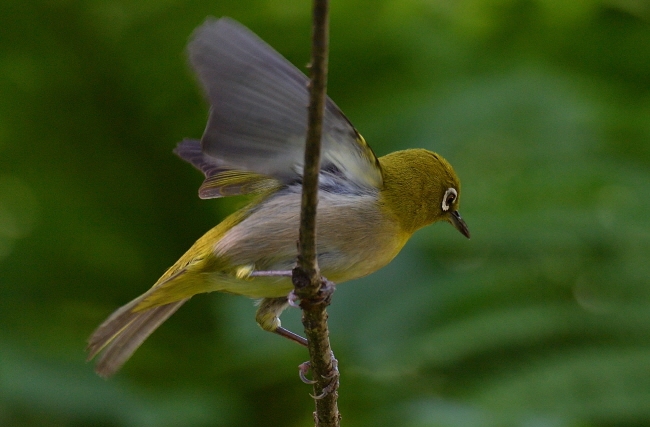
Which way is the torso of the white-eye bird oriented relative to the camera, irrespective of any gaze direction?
to the viewer's right
